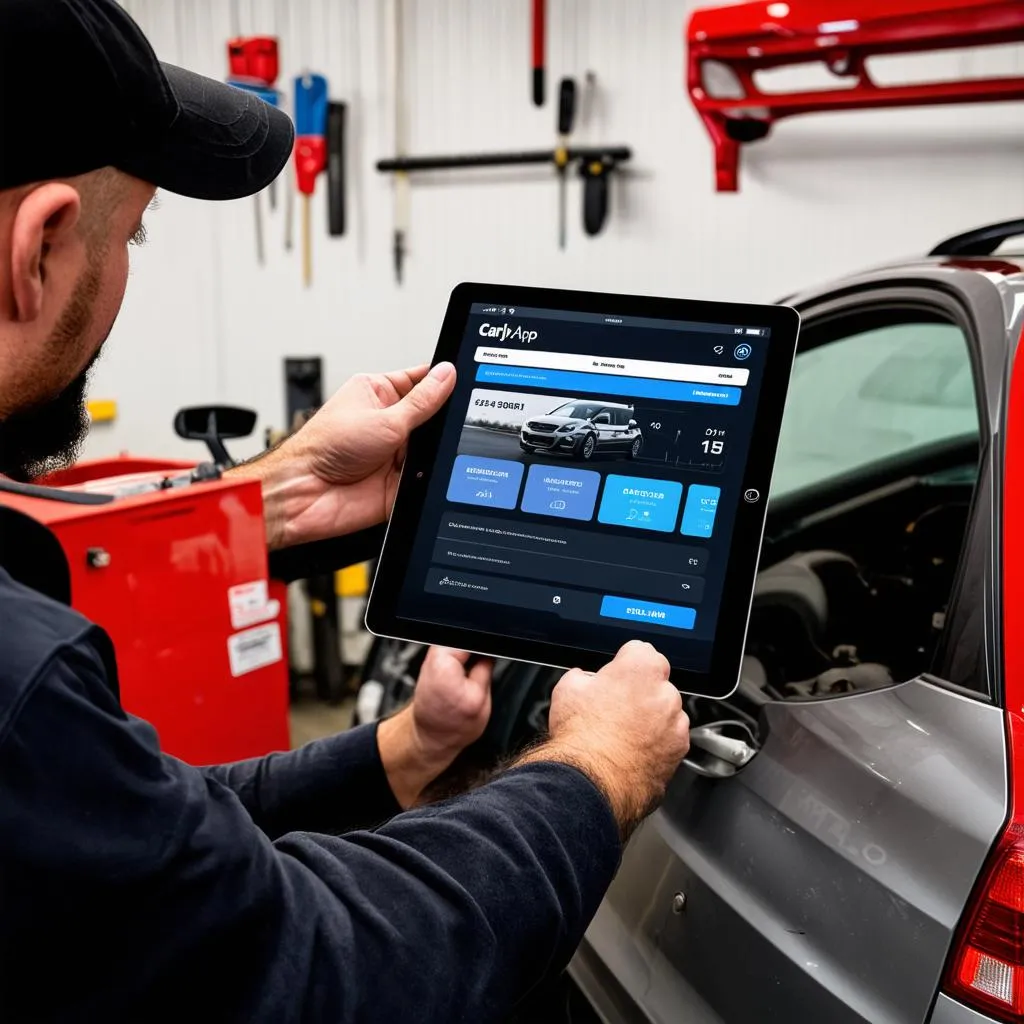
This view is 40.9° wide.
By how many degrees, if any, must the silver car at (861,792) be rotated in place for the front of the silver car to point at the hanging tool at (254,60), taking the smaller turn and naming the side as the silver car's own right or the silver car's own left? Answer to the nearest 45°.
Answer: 0° — it already faces it

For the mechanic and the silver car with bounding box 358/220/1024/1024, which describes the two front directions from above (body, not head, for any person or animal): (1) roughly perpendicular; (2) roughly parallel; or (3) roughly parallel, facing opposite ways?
roughly perpendicular

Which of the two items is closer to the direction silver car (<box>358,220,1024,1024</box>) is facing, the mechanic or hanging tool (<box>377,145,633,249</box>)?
the hanging tool

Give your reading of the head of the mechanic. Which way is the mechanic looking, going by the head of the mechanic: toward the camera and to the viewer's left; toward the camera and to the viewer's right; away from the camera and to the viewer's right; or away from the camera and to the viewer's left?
away from the camera and to the viewer's right

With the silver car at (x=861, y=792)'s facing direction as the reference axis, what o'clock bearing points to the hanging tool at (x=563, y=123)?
The hanging tool is roughly at 1 o'clock from the silver car.

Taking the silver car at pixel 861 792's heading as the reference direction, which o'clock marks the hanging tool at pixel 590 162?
The hanging tool is roughly at 1 o'clock from the silver car.

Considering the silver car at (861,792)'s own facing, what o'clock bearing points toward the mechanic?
The mechanic is roughly at 9 o'clock from the silver car.

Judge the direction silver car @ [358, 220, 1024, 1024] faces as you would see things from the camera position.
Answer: facing away from the viewer and to the left of the viewer

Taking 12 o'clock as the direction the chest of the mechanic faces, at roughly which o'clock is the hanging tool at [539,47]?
The hanging tool is roughly at 11 o'clock from the mechanic.

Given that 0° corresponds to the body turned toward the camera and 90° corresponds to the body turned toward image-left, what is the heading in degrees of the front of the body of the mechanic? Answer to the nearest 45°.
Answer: approximately 225°
